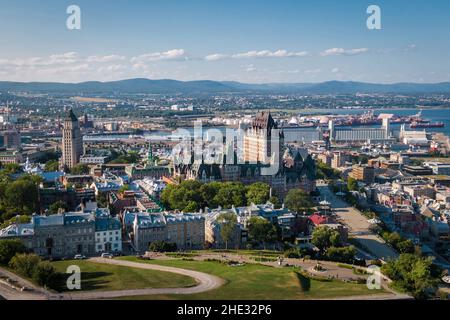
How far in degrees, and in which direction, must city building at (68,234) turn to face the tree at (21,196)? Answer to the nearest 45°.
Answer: approximately 180°

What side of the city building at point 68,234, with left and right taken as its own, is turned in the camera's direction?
front

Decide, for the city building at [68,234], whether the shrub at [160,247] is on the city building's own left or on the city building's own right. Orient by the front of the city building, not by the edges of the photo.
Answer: on the city building's own left

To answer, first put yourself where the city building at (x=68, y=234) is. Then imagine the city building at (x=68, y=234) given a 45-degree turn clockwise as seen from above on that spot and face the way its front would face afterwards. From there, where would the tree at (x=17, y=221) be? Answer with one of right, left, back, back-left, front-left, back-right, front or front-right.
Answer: right

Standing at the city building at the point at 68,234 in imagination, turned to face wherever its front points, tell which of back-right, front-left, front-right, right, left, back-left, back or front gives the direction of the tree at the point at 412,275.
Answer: front-left

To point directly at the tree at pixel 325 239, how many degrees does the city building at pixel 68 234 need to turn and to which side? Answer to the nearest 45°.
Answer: approximately 90° to its left

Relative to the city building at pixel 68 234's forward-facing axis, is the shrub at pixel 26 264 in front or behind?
in front

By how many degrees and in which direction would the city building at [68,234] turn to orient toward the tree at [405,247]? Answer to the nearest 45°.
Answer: approximately 90° to its left

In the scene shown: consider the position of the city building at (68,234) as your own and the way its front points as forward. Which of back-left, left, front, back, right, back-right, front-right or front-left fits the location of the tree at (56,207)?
back

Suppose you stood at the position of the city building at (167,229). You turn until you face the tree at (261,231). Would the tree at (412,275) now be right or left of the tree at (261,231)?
right

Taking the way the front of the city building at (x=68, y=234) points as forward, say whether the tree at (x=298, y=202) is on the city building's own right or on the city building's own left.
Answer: on the city building's own left

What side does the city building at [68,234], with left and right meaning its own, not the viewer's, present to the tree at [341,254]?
left

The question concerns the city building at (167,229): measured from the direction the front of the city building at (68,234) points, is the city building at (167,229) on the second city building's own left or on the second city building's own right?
on the second city building's own left
